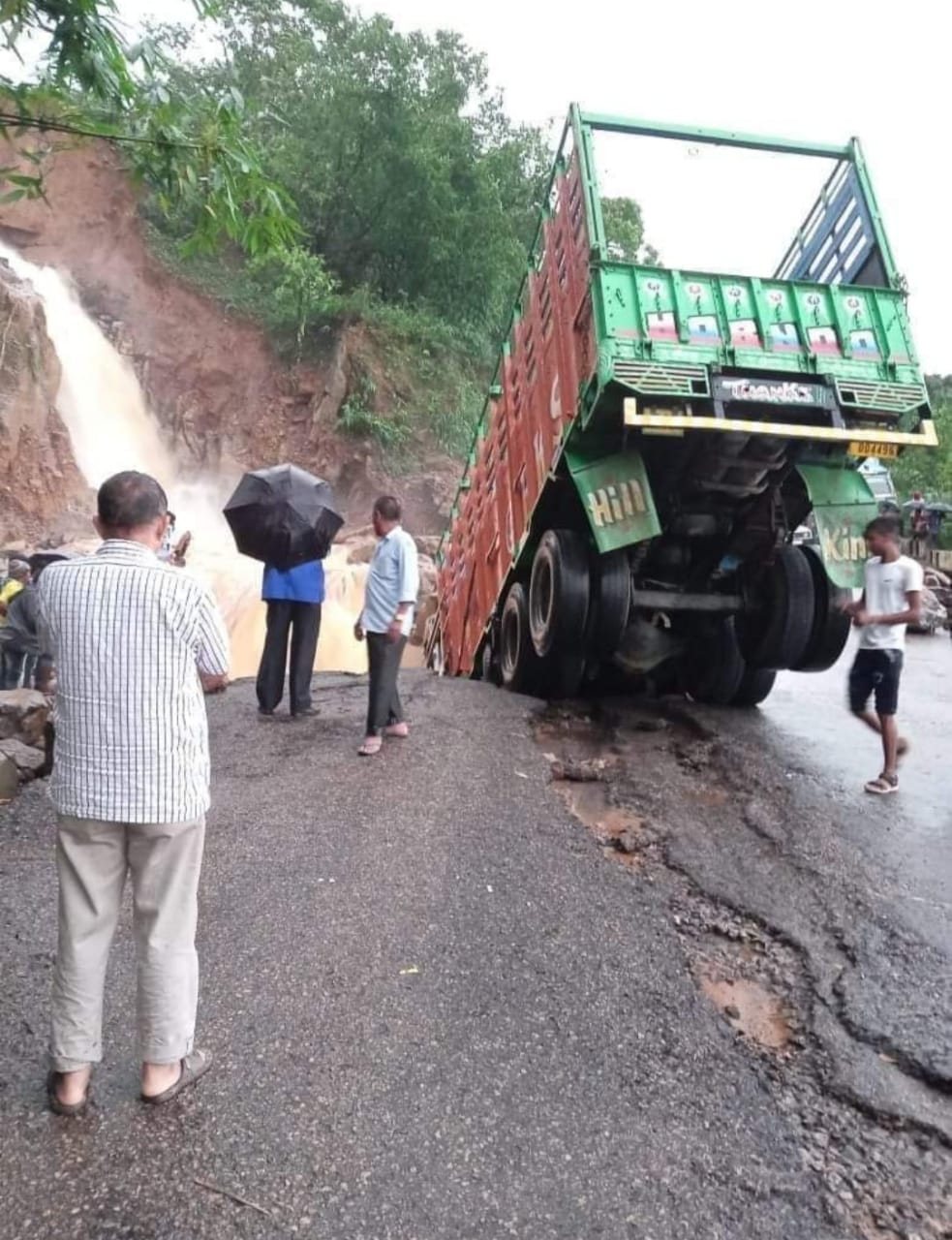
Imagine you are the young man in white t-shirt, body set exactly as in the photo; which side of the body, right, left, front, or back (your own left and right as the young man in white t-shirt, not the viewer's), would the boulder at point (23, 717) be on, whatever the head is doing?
front

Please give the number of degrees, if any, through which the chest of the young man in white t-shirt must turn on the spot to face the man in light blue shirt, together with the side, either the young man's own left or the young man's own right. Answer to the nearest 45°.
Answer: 0° — they already face them

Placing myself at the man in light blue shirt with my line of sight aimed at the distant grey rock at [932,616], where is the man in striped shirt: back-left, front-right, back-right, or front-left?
back-right

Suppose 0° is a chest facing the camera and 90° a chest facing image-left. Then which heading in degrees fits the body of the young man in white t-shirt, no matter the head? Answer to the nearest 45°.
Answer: approximately 45°

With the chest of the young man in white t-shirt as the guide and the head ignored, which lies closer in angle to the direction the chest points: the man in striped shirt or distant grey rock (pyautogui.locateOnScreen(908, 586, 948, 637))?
the man in striped shirt

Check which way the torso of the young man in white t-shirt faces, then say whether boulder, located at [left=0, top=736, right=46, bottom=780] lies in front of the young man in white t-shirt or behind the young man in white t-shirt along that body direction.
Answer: in front

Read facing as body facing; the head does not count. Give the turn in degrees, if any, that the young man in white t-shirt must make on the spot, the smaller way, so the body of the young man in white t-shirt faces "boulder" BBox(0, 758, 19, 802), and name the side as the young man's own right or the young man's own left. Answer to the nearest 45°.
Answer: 0° — they already face it

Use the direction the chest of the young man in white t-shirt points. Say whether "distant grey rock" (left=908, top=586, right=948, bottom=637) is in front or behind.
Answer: behind
